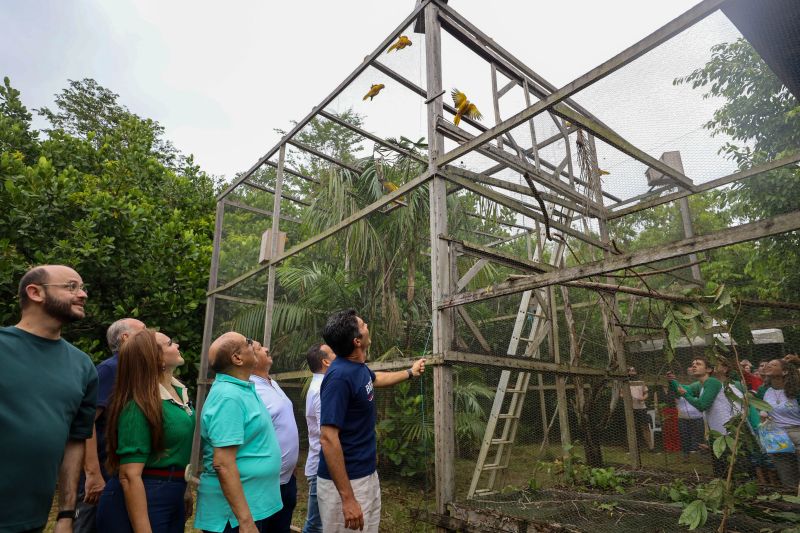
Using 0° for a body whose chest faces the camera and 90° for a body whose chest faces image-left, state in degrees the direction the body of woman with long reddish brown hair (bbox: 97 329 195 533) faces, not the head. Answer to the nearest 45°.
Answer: approximately 270°

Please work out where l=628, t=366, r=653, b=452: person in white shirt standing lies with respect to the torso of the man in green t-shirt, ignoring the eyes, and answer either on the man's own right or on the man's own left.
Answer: on the man's own left

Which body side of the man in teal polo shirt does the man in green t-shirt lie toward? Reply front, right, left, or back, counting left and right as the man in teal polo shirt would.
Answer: back

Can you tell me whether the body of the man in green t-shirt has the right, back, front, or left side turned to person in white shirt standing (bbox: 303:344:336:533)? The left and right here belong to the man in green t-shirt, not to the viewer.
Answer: left

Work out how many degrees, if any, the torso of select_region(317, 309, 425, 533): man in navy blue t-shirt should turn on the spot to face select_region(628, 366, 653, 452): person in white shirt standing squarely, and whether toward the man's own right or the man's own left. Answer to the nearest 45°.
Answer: approximately 45° to the man's own left

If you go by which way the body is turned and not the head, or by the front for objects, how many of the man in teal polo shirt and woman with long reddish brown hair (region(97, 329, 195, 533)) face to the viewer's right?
2

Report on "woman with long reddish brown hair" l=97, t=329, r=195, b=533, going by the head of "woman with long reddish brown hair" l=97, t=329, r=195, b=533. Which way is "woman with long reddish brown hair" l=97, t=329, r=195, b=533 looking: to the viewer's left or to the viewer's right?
to the viewer's right

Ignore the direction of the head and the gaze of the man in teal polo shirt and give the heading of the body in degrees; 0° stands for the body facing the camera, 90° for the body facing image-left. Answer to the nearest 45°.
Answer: approximately 270°

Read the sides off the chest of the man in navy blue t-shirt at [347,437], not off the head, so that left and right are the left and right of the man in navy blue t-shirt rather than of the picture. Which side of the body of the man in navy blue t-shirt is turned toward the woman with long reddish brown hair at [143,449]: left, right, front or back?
back

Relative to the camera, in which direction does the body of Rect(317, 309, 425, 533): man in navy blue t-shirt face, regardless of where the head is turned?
to the viewer's right
